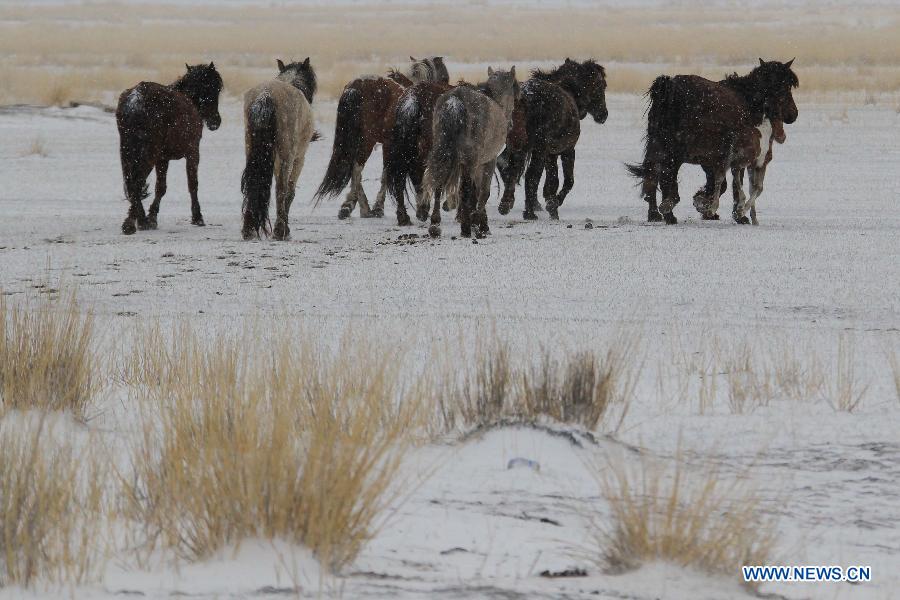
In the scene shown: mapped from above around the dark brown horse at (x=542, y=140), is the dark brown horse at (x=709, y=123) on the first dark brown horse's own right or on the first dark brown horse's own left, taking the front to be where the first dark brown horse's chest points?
on the first dark brown horse's own right

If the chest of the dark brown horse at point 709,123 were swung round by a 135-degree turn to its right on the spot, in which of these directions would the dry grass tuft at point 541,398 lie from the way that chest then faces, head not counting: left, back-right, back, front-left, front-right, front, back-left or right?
front

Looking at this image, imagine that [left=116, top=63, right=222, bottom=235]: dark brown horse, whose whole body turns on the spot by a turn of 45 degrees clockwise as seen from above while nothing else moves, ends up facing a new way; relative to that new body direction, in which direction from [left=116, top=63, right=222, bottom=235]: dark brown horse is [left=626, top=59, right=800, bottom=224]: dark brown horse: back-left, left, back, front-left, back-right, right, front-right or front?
front

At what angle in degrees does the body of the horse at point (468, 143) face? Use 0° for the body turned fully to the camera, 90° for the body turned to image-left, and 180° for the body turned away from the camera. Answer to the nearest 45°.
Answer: approximately 225°

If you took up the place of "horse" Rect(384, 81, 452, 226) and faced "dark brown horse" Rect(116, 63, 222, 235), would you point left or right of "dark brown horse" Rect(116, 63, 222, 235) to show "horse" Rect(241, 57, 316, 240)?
left

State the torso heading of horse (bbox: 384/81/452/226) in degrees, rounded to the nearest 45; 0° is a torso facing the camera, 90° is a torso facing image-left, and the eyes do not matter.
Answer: approximately 225°

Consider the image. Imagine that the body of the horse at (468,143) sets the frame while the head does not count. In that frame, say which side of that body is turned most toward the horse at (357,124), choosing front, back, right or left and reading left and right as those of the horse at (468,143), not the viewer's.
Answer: left

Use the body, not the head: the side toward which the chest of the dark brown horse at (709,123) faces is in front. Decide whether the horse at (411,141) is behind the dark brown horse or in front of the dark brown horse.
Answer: behind

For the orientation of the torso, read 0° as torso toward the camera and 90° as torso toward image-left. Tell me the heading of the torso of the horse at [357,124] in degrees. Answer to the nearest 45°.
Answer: approximately 225°
